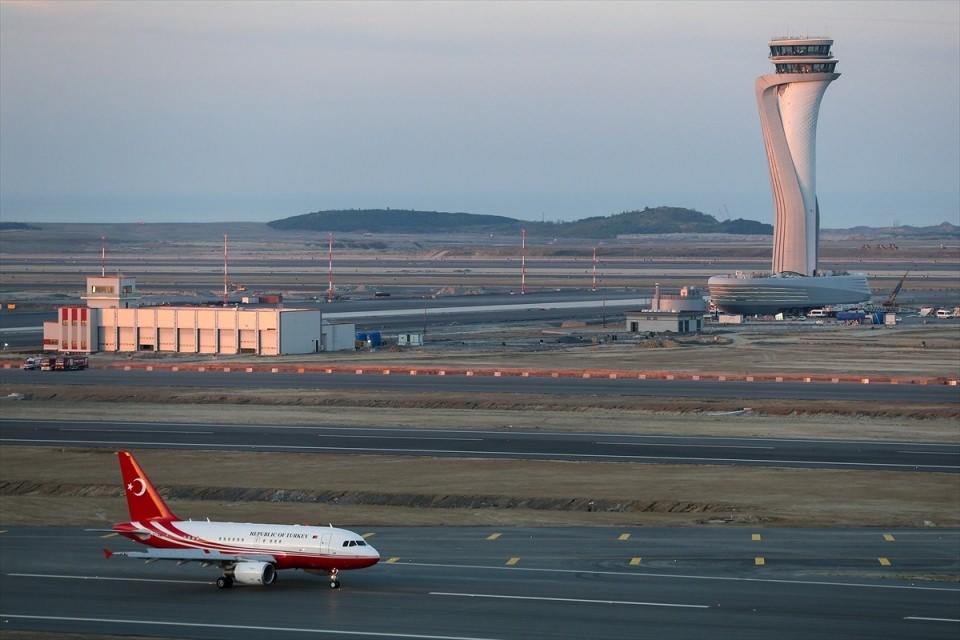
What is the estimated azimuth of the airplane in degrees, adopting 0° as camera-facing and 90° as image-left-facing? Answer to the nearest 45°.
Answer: approximately 315°
